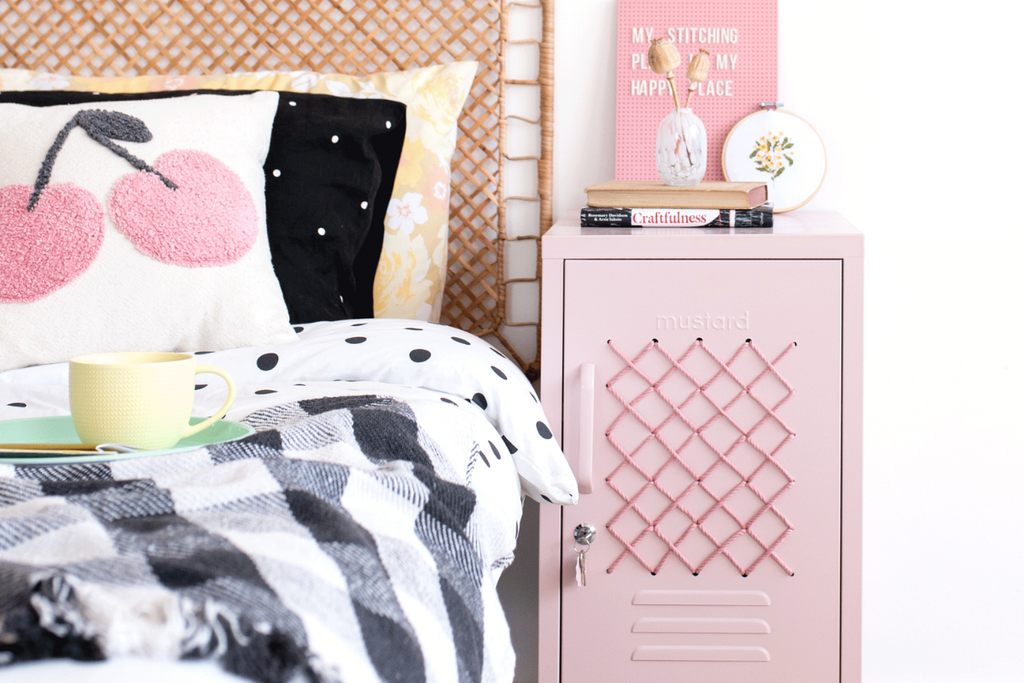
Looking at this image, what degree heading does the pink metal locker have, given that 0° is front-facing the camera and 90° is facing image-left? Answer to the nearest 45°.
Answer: approximately 0°

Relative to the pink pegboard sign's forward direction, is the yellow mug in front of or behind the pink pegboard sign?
in front

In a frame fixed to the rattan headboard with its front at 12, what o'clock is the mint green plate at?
The mint green plate is roughly at 1 o'clock from the rattan headboard.

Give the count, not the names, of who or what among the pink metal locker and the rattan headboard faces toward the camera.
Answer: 2

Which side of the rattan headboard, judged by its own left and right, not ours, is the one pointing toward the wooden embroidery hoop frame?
left

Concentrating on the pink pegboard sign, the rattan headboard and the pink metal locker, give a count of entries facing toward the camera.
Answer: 3

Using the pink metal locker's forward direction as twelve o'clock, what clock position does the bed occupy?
The bed is roughly at 2 o'clock from the pink metal locker.

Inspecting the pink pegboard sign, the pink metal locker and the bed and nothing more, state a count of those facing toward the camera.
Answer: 3

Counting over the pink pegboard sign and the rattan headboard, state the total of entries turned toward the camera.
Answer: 2
